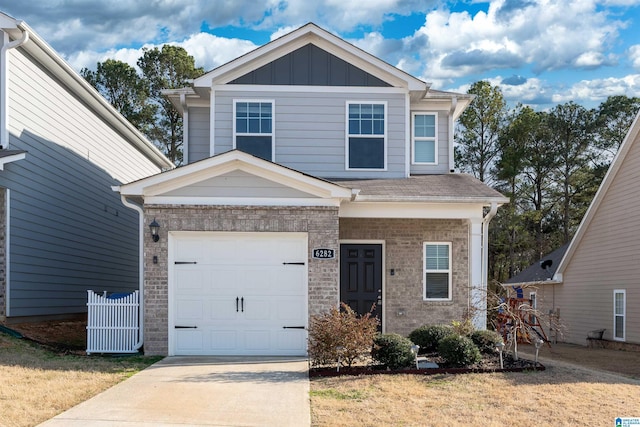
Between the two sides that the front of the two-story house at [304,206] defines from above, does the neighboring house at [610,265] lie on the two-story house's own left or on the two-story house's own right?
on the two-story house's own left

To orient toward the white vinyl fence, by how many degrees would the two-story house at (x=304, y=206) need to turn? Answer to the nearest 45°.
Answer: approximately 45° to its right

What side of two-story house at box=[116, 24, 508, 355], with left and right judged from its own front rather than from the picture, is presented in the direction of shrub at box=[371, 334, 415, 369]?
front

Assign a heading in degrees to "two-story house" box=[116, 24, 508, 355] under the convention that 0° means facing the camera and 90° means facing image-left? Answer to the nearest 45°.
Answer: approximately 0°

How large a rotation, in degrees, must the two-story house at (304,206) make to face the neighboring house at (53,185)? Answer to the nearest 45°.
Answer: approximately 90° to its right

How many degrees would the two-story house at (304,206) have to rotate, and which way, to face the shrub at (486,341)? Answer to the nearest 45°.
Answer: approximately 45° to its left

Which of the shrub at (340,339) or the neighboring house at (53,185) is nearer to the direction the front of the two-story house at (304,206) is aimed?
the shrub

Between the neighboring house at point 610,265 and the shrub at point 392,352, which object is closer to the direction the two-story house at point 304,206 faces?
the shrub

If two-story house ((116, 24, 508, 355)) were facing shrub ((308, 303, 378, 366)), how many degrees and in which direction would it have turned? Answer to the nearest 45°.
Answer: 0° — it already faces it
